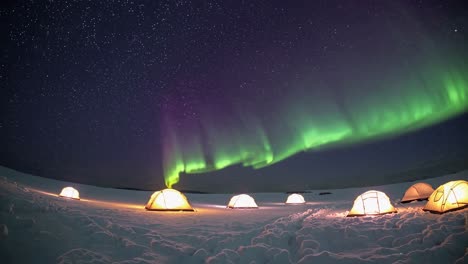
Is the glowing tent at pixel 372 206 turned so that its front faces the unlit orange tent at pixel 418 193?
no

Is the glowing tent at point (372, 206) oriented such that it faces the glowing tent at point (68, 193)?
no

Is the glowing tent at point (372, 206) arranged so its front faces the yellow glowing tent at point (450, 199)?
no

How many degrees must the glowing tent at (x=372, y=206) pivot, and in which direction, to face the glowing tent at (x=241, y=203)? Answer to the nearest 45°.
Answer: approximately 135° to its right

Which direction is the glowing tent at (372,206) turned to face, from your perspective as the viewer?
facing the viewer

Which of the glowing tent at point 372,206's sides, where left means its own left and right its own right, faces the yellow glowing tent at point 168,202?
right

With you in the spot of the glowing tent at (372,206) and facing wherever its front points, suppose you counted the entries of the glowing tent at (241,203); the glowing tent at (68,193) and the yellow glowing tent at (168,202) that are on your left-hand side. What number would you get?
0
